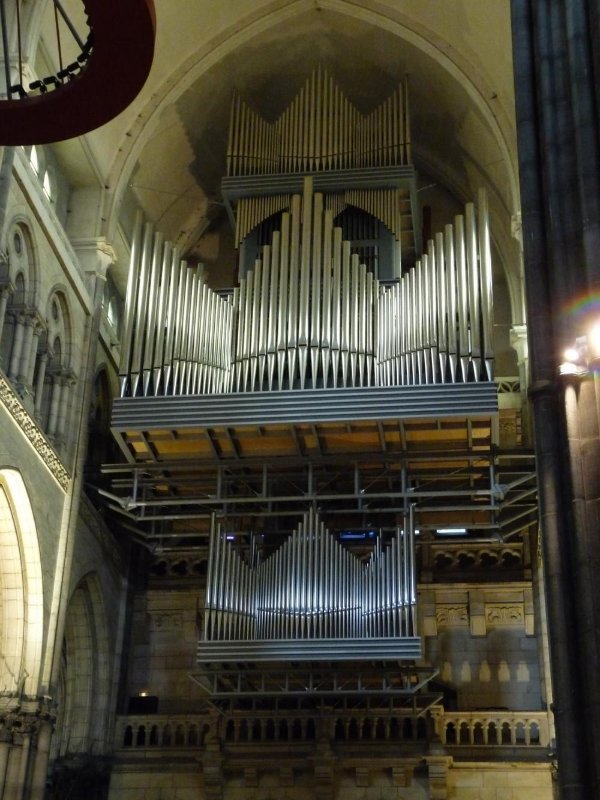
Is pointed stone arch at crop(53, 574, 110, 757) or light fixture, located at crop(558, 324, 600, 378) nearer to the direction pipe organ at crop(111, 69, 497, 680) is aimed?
the light fixture

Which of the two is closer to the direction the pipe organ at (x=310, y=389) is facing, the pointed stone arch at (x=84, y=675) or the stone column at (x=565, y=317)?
the stone column

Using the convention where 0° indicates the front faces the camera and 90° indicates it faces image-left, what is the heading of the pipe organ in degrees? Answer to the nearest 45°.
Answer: approximately 0°

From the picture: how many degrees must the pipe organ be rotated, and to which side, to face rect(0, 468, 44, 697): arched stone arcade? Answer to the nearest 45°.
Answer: approximately 90° to its right

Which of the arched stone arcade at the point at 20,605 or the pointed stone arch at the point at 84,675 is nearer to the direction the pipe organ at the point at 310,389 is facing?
the arched stone arcade

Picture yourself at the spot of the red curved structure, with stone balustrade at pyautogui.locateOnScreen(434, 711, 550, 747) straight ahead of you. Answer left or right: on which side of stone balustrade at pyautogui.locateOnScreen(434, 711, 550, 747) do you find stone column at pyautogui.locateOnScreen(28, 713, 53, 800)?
left
